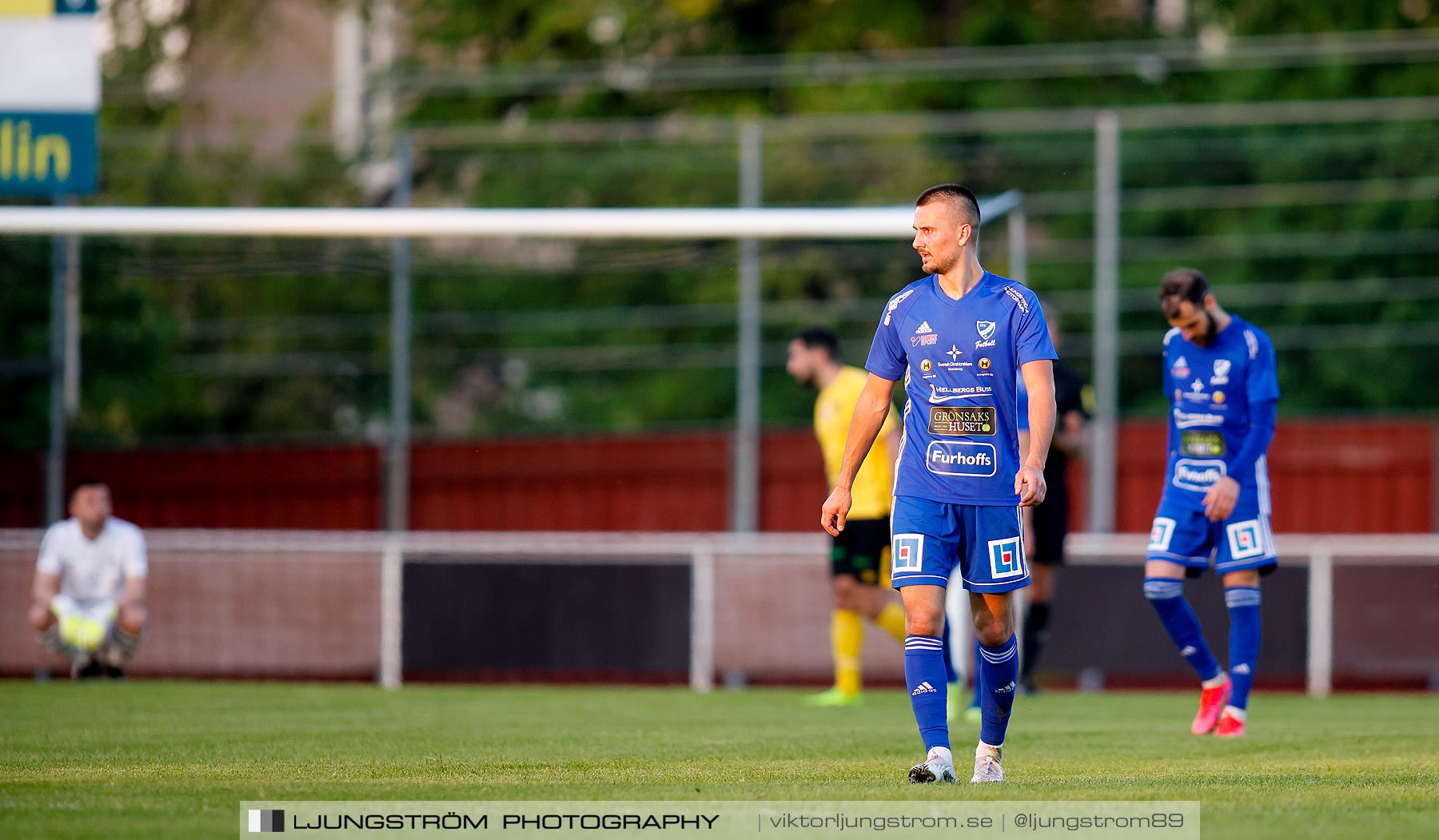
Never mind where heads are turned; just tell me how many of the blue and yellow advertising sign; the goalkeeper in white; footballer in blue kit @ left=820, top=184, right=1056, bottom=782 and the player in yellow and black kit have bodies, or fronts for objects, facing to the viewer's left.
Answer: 1

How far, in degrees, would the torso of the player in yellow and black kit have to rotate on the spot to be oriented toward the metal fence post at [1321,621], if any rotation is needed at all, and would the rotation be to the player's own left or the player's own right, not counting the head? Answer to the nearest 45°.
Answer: approximately 135° to the player's own right

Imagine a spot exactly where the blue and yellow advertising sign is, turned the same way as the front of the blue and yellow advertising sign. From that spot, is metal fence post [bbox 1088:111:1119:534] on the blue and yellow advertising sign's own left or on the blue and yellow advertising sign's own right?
on the blue and yellow advertising sign's own left

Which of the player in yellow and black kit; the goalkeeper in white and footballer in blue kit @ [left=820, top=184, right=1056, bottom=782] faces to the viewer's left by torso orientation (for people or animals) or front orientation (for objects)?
the player in yellow and black kit

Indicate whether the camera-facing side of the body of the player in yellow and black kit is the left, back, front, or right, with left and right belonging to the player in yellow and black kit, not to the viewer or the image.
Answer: left

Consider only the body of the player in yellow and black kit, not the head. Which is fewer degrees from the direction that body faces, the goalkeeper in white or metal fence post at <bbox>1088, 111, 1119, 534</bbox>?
the goalkeeper in white

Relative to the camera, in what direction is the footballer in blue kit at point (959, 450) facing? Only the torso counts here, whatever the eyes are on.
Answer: toward the camera

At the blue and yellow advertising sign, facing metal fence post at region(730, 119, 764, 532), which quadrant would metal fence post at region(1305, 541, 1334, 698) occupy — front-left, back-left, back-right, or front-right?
front-right

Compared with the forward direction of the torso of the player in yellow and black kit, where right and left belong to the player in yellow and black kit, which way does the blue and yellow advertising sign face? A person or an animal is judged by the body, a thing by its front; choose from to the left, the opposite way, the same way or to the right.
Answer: to the left

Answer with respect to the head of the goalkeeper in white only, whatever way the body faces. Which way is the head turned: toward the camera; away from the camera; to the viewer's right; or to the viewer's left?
toward the camera

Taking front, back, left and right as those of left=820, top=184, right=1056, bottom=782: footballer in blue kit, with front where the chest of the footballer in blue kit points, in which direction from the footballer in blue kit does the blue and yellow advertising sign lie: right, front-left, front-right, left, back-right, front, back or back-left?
back-right

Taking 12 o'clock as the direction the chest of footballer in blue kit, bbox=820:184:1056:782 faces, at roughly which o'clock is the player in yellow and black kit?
The player in yellow and black kit is roughly at 6 o'clock from the footballer in blue kit.

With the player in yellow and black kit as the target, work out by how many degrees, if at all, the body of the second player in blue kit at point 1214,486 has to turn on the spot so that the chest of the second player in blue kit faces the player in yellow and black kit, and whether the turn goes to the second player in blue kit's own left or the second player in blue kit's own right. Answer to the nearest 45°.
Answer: approximately 90° to the second player in blue kit's own right

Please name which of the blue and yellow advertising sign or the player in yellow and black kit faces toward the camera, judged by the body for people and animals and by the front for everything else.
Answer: the blue and yellow advertising sign

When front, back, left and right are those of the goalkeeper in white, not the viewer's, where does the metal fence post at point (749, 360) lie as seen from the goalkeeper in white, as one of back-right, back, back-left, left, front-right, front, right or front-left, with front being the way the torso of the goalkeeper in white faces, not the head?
back-left

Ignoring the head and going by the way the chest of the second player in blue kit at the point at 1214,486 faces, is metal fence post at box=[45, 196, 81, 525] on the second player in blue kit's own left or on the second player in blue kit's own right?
on the second player in blue kit's own right

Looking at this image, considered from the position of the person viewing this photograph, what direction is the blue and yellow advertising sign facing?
facing the viewer

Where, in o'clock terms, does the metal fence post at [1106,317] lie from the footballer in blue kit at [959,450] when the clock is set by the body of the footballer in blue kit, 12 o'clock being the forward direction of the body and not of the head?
The metal fence post is roughly at 6 o'clock from the footballer in blue kit.

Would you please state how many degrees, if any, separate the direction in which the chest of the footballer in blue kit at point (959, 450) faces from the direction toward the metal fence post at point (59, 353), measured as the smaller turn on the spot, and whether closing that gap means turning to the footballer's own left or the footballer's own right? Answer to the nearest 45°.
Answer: approximately 135° to the footballer's own right

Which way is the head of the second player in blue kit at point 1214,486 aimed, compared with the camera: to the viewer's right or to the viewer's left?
to the viewer's left

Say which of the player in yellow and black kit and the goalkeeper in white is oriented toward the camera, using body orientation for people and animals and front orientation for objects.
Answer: the goalkeeper in white

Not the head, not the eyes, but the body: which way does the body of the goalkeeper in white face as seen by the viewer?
toward the camera
